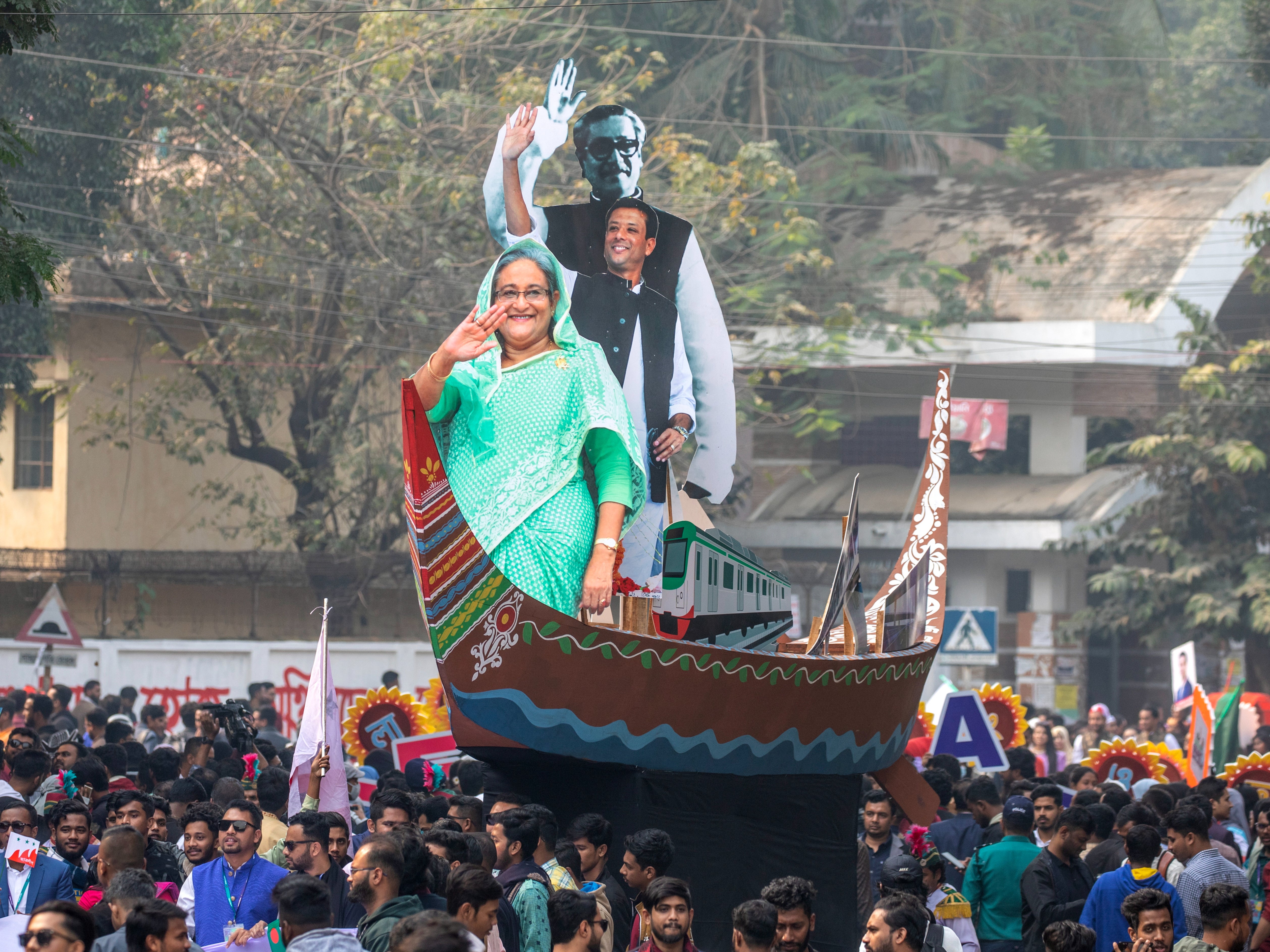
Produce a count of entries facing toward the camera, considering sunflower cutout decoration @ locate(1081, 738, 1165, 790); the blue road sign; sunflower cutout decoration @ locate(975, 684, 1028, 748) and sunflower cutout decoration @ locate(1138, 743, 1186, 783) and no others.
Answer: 4

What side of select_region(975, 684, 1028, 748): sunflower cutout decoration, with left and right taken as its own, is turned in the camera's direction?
front

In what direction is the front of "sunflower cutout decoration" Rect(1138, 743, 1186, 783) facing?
toward the camera

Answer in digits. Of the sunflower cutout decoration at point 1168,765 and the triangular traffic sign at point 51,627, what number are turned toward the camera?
2

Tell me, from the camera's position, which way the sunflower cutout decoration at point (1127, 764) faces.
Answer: facing the viewer

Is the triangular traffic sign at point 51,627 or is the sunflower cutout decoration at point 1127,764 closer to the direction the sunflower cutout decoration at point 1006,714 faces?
the sunflower cutout decoration

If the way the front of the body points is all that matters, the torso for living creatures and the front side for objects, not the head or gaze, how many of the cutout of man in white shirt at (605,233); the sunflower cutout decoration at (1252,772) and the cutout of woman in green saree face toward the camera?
3
